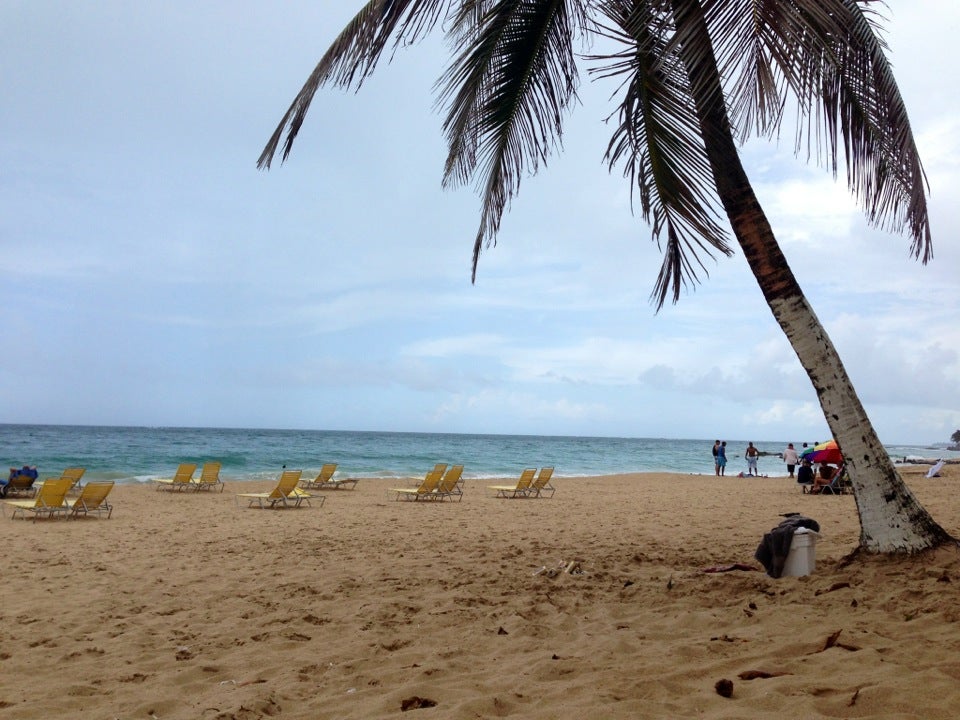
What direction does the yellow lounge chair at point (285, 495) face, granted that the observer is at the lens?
facing to the left of the viewer

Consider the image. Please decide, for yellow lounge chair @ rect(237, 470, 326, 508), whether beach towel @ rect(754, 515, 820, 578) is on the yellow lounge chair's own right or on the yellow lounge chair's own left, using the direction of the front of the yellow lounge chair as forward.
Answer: on the yellow lounge chair's own left

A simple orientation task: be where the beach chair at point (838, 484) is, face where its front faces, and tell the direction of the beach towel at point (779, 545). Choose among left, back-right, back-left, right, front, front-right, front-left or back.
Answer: left

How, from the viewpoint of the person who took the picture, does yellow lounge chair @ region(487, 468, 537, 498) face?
facing to the left of the viewer

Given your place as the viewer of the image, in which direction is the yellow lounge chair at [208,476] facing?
facing away from the viewer and to the left of the viewer

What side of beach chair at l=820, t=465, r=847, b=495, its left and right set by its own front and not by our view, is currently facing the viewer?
left

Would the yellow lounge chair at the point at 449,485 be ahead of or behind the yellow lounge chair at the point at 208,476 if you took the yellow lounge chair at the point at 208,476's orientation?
behind
